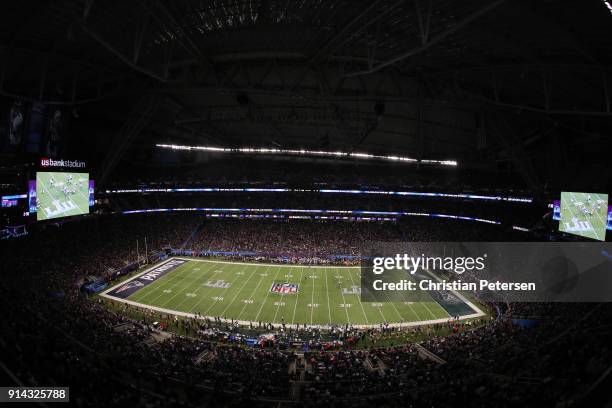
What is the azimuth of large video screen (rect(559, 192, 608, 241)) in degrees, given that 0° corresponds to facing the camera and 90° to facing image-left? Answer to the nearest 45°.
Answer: approximately 45°

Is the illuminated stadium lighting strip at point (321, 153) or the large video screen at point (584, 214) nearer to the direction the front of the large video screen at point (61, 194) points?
the large video screen

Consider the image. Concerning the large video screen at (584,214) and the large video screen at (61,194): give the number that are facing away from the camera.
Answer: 0

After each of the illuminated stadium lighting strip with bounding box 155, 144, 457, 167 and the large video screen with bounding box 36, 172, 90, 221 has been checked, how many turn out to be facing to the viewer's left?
0

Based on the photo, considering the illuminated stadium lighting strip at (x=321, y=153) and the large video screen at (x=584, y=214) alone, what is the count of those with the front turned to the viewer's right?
0

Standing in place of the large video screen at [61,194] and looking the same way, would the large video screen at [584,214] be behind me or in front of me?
in front

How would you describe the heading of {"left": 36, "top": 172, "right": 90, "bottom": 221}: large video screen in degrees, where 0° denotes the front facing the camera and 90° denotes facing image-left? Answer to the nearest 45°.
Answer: approximately 315°

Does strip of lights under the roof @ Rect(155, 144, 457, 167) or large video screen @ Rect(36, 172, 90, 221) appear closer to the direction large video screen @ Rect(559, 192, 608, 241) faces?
the large video screen
